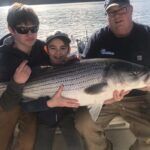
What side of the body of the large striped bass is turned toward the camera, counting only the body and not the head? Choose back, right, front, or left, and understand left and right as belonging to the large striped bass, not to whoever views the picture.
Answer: right

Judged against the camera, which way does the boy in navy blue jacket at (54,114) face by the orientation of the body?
toward the camera

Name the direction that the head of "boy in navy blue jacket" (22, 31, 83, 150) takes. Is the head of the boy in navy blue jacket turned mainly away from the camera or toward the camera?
toward the camera
